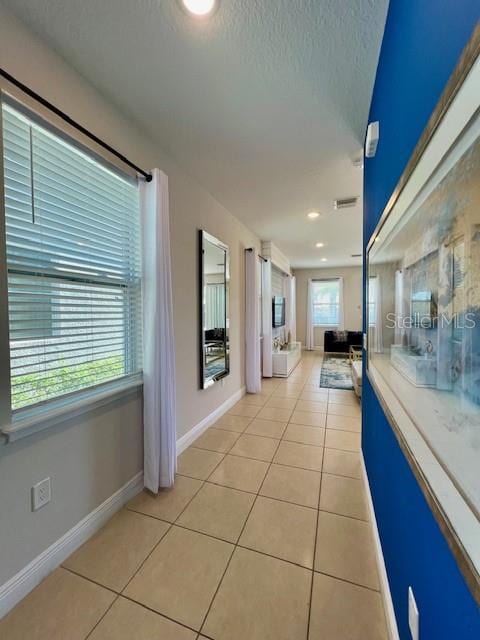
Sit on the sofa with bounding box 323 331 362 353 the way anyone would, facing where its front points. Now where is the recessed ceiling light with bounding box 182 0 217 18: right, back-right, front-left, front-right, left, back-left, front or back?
front

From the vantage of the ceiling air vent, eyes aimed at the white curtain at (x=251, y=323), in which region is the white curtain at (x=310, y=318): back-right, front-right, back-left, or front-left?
front-right

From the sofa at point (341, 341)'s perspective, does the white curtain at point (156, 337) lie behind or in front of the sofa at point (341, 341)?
in front

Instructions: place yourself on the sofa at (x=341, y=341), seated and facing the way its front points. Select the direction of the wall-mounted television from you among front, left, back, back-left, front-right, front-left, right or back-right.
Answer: front-right

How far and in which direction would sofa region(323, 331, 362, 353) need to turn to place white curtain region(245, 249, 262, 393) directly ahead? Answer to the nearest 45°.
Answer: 0° — it already faces it

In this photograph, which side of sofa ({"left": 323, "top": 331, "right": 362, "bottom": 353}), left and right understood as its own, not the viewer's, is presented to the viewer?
front

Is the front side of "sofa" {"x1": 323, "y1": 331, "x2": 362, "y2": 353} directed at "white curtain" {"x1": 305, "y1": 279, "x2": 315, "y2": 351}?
no

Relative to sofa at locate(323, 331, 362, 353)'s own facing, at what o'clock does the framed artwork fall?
The framed artwork is roughly at 12 o'clock from the sofa.

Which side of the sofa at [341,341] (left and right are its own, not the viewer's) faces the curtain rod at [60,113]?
front

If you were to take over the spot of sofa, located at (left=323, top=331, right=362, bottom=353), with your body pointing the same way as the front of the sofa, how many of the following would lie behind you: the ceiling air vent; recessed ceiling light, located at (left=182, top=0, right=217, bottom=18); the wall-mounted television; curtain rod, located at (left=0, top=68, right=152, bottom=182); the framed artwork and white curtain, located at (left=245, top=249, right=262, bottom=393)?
0

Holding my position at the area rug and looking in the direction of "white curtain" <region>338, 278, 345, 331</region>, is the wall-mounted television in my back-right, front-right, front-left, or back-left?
front-left

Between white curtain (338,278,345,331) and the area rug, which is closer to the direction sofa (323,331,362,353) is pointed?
the area rug

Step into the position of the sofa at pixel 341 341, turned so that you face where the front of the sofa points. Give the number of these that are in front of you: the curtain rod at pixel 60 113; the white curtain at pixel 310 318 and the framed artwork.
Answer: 2

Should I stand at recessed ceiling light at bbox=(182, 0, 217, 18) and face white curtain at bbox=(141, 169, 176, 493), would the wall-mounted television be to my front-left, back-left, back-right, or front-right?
front-right

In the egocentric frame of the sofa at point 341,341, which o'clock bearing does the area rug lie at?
The area rug is roughly at 12 o'clock from the sofa.

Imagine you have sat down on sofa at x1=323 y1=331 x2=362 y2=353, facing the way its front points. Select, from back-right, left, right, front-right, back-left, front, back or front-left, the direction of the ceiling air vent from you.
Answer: front
